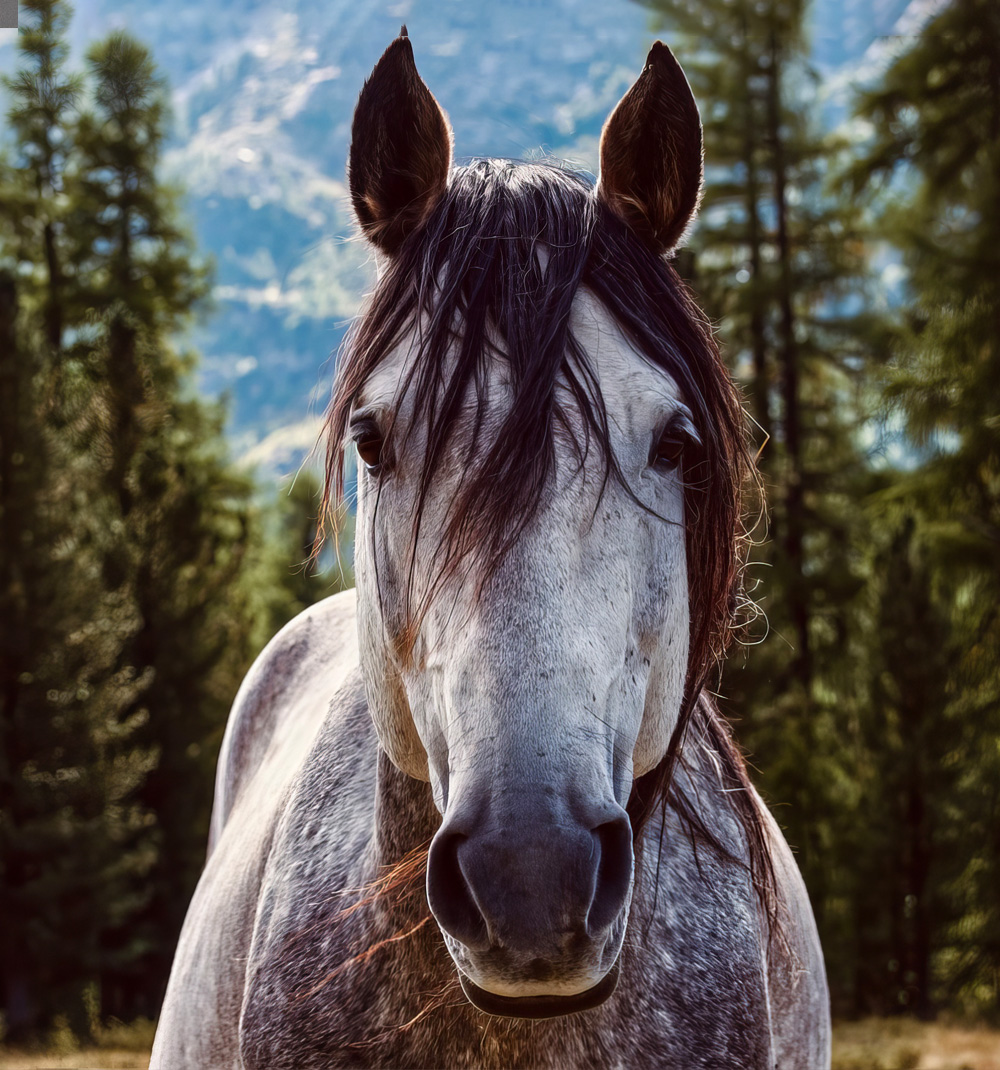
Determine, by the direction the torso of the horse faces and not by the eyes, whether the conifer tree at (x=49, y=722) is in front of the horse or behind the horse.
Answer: behind

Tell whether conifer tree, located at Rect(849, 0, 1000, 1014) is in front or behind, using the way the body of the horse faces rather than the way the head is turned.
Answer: behind

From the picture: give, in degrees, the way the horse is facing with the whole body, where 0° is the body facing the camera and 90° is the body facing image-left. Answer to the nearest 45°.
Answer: approximately 0°
